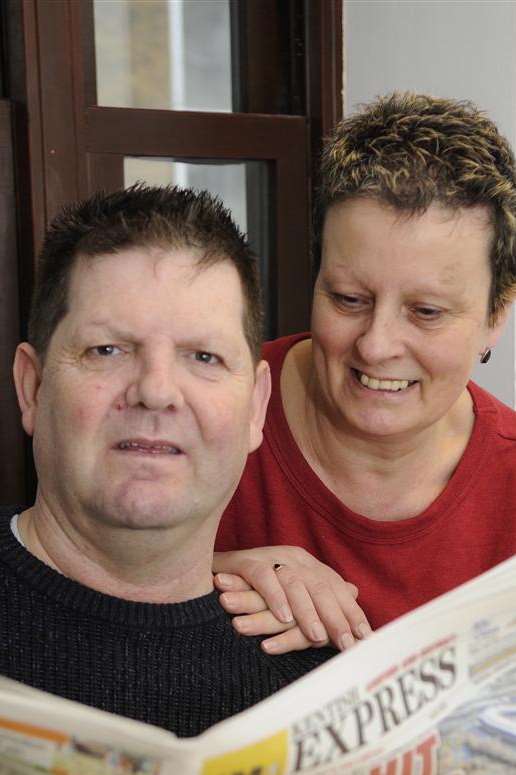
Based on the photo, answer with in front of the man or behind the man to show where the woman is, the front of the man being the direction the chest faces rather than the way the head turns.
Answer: behind

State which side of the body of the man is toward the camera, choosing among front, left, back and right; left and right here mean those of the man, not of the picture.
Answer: front
